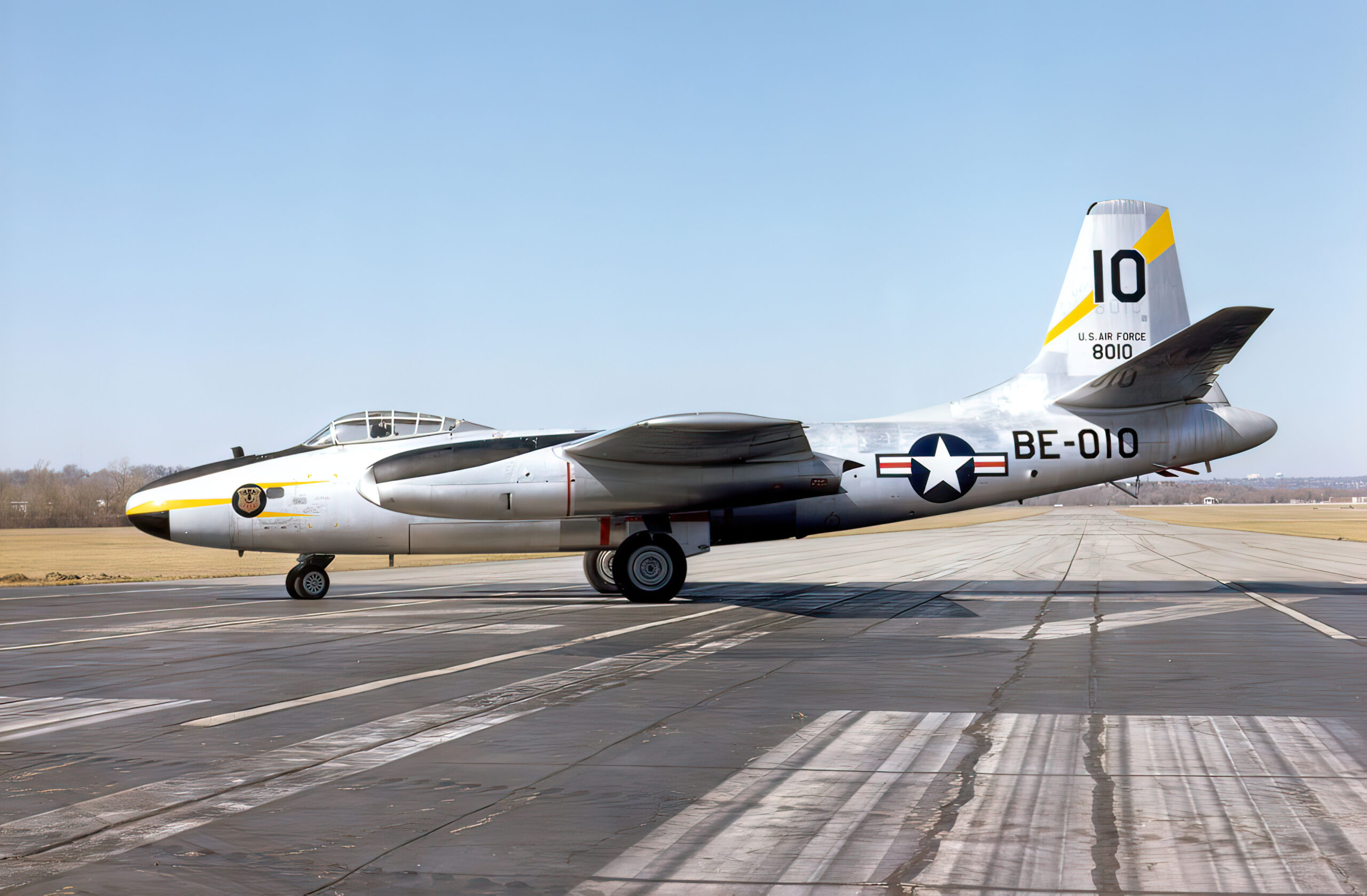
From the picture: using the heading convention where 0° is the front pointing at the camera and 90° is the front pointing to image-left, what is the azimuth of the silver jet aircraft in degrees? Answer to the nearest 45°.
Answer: approximately 90°
